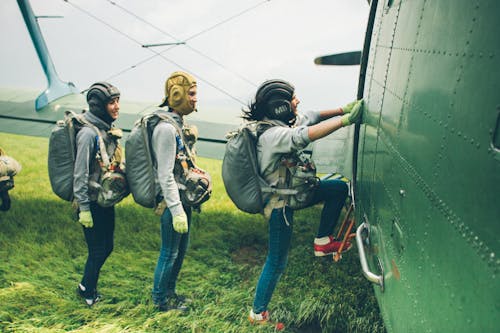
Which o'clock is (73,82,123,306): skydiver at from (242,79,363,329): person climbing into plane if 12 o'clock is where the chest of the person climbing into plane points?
The skydiver is roughly at 6 o'clock from the person climbing into plane.

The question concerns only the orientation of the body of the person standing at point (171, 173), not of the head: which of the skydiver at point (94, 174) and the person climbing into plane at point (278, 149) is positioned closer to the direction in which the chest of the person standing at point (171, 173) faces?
the person climbing into plane

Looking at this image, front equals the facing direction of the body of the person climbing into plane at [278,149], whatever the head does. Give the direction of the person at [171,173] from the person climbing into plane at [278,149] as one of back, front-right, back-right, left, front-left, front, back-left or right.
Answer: back

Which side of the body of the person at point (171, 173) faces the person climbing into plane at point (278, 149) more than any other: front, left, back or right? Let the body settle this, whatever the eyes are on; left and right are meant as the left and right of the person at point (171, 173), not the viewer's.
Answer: front

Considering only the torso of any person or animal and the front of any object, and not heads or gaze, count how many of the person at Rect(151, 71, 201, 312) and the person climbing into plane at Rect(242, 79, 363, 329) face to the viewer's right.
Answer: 2

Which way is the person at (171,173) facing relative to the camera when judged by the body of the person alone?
to the viewer's right

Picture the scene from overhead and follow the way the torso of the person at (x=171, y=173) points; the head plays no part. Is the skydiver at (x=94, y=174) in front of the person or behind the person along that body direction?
behind

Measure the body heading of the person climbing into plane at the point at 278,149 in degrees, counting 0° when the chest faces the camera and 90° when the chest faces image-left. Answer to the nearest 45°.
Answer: approximately 270°
